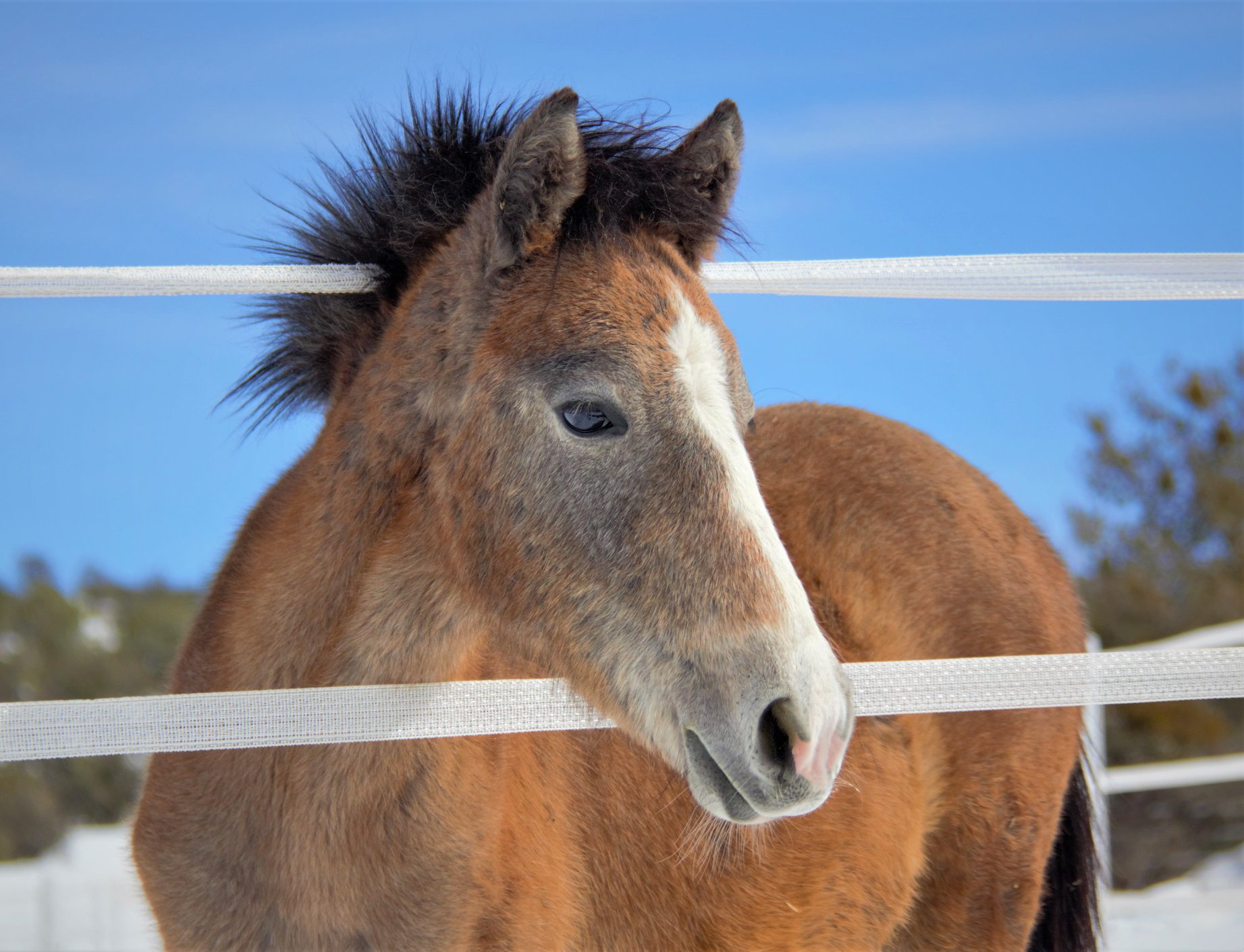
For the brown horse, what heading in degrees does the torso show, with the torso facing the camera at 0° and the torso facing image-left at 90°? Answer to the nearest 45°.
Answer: approximately 45°

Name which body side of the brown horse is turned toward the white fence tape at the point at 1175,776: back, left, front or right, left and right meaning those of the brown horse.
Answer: back
